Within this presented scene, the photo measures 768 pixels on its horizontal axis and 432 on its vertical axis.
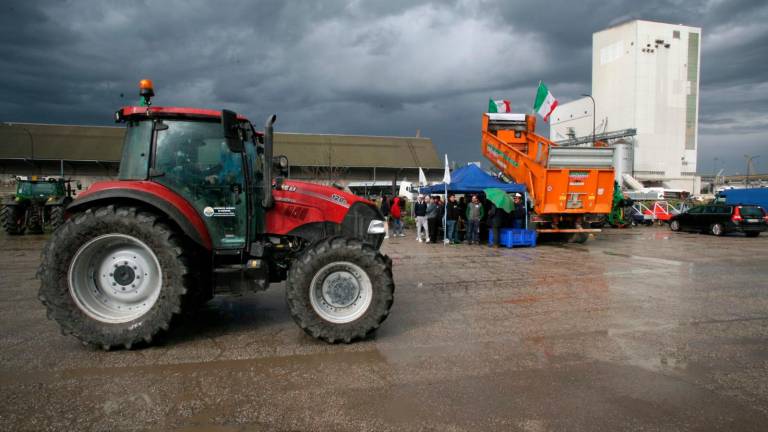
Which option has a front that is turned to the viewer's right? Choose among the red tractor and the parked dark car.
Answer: the red tractor

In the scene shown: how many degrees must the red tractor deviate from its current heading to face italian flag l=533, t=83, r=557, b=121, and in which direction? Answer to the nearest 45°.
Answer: approximately 45° to its left

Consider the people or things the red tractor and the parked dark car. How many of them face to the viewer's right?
1

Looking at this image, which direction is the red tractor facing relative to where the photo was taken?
to the viewer's right

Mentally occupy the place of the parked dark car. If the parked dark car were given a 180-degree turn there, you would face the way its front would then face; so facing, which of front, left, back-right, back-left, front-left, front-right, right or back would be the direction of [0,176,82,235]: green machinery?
right

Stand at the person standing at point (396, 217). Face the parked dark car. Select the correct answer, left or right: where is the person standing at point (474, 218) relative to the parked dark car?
right

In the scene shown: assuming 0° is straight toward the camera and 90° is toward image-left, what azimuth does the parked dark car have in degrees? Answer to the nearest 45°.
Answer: approximately 135°

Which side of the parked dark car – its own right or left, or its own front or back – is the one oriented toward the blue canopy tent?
left

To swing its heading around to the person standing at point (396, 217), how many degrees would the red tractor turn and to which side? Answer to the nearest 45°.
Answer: approximately 45° to its left

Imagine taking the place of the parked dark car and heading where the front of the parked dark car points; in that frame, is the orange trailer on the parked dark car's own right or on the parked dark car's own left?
on the parked dark car's own left

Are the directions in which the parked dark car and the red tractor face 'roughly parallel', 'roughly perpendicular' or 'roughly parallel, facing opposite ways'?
roughly perpendicular

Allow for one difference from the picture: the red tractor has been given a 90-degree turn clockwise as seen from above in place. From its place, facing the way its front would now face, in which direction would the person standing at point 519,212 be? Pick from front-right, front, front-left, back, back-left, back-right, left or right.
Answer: back-left

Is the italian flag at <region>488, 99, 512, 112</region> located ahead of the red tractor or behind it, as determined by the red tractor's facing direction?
ahead

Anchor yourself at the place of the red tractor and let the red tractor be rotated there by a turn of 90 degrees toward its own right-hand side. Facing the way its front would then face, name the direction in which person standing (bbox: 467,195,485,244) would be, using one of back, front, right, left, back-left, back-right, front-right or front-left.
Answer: back-left

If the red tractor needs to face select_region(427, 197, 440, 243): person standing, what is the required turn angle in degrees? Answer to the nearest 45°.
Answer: approximately 45° to its left
